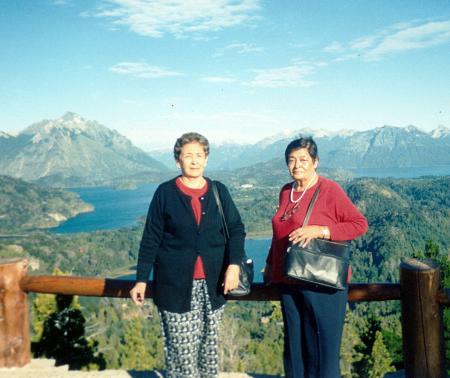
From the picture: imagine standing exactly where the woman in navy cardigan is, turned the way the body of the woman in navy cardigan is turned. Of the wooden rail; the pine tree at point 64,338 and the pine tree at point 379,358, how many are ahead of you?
0

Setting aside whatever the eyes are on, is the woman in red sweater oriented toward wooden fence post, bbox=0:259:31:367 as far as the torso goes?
no

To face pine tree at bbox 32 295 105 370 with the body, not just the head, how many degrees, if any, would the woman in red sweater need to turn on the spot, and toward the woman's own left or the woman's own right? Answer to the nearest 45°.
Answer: approximately 90° to the woman's own right

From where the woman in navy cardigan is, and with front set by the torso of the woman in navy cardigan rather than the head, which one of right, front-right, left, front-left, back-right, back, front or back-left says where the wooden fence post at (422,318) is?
left

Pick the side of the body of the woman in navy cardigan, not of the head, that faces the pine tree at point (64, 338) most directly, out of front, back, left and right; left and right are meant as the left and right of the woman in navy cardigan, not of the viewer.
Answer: back

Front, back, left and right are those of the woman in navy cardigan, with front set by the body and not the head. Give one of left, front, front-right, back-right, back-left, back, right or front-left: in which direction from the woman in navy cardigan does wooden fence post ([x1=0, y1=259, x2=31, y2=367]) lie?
back-right

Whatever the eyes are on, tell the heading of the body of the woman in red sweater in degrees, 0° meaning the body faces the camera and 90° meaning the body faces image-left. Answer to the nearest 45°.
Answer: approximately 45°

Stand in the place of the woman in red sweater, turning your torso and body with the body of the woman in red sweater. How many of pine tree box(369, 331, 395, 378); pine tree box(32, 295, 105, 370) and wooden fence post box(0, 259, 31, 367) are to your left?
0

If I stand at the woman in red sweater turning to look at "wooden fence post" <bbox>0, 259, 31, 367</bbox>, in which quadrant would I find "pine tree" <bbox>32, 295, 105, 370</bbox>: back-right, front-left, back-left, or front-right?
front-right

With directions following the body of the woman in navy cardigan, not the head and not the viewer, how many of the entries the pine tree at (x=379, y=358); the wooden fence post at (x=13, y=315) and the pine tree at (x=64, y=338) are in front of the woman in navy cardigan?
0

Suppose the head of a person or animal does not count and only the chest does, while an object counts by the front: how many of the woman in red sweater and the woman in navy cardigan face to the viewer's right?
0

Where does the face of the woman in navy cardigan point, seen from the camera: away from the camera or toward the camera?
toward the camera

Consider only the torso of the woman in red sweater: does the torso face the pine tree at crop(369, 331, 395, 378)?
no

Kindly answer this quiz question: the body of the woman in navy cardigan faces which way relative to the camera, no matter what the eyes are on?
toward the camera
